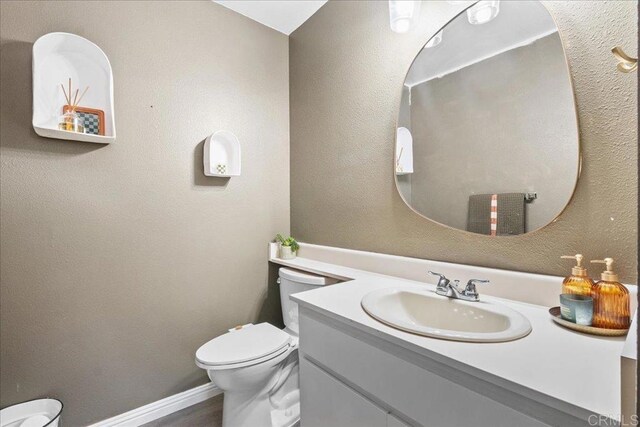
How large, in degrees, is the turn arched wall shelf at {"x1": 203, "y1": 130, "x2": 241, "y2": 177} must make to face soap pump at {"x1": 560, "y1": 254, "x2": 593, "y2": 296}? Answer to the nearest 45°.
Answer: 0° — it already faces it

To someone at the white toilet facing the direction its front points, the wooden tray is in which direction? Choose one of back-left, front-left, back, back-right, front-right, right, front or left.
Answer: left

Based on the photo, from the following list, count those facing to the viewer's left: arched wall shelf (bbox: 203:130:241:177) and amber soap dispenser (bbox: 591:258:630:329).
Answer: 1

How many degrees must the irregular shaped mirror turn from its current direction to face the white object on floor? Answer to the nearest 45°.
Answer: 0° — it already faces it

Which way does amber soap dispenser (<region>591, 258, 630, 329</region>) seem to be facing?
to the viewer's left

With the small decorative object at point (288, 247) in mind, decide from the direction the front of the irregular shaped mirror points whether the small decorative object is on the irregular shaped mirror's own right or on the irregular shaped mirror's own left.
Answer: on the irregular shaped mirror's own right

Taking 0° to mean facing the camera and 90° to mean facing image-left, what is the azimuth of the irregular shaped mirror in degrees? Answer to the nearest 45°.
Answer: approximately 45°
